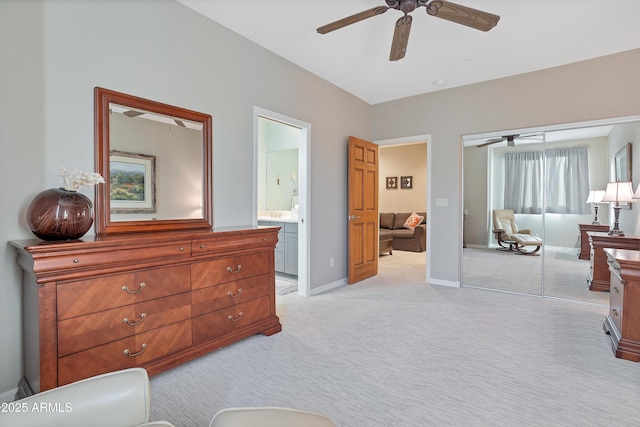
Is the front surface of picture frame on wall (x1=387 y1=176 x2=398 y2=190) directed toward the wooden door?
yes

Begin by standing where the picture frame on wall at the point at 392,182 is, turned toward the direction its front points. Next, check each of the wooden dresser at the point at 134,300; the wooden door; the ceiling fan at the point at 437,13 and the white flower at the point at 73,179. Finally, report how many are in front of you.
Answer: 4

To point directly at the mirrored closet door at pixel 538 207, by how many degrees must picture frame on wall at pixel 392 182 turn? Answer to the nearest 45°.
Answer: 0° — it already faces it

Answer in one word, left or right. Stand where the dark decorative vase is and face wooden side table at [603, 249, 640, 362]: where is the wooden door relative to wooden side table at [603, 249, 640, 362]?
left

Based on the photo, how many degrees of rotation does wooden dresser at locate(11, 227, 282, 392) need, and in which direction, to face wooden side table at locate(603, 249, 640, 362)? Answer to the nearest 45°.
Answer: approximately 45° to its left

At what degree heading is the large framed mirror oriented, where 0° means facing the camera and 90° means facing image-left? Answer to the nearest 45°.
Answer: approximately 315°

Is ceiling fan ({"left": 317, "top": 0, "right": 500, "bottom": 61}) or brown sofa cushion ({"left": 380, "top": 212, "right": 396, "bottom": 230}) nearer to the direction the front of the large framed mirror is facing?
the ceiling fan

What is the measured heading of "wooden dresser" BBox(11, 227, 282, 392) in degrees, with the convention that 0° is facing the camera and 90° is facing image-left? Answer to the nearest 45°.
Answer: approximately 315°

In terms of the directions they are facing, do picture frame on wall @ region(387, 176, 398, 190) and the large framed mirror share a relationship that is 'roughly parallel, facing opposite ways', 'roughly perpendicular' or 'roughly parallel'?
roughly perpendicular
